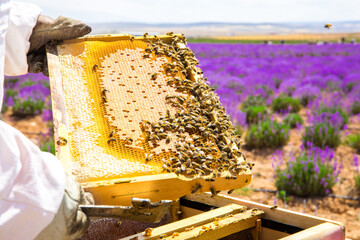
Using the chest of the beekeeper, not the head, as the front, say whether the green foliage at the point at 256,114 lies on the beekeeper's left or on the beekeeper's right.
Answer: on the beekeeper's left

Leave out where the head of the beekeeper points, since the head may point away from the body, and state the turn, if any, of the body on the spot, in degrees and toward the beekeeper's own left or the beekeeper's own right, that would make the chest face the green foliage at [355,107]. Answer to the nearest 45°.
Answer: approximately 45° to the beekeeper's own left

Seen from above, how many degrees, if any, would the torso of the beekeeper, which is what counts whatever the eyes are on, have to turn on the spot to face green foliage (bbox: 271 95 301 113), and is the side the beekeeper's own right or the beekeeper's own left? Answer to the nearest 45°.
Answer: approximately 45° to the beekeeper's own left

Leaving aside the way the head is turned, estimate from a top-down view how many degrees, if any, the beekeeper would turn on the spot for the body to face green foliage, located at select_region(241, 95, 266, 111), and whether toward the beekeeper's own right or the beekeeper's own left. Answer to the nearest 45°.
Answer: approximately 45° to the beekeeper's own left

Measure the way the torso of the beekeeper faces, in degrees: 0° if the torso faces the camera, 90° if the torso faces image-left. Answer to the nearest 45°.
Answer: approximately 270°
